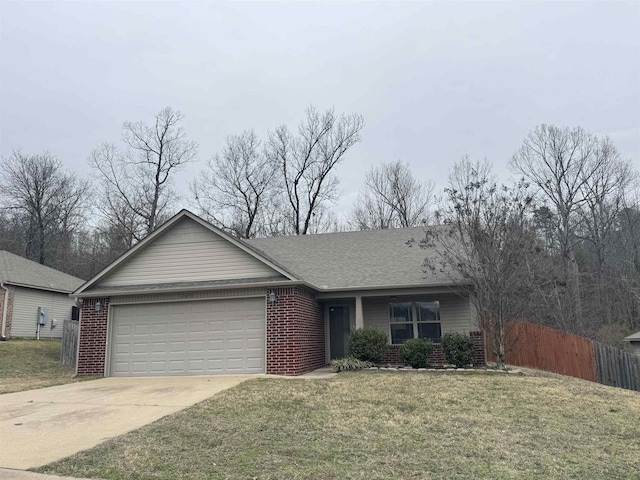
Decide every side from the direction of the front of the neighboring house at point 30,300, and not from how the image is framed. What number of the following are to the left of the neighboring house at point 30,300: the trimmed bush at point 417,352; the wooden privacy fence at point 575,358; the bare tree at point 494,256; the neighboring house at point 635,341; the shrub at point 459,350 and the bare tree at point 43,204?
5

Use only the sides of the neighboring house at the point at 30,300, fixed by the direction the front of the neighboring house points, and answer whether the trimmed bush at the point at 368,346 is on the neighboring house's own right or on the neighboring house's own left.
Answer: on the neighboring house's own left

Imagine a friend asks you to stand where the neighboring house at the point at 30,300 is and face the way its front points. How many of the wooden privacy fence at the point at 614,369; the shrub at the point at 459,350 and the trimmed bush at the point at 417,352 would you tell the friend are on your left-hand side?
3

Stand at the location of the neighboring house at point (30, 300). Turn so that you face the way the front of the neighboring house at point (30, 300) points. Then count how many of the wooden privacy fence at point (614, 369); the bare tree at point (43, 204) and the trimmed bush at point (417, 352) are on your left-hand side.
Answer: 2

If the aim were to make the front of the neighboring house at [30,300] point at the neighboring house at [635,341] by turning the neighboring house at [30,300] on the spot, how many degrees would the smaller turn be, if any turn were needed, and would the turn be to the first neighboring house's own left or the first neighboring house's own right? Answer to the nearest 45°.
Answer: approximately 90° to the first neighboring house's own left

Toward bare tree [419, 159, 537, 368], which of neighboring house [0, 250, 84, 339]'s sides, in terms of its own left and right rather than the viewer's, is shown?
left

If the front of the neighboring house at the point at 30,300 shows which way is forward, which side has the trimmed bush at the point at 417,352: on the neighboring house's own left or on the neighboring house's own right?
on the neighboring house's own left

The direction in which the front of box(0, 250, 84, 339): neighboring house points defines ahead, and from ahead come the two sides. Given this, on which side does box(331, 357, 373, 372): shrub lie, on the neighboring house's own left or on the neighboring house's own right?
on the neighboring house's own left

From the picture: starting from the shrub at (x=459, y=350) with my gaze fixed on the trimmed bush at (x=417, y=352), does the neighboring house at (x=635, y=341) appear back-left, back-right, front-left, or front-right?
back-right

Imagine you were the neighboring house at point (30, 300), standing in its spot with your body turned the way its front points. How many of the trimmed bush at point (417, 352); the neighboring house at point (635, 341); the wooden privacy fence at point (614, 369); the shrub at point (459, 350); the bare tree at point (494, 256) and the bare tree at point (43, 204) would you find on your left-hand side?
5

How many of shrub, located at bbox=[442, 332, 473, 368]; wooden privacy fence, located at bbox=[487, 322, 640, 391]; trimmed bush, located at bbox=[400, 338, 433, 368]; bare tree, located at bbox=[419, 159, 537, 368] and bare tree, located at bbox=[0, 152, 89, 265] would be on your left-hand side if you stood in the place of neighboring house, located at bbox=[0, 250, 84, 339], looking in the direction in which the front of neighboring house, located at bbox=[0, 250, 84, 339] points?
4

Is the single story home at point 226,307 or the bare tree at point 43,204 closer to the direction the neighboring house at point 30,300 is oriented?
the single story home

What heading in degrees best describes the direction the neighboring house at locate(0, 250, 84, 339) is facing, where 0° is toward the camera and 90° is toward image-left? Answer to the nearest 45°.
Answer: approximately 45°

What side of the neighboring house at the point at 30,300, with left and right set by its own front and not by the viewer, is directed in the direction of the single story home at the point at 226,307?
left
